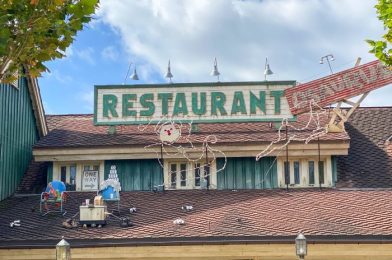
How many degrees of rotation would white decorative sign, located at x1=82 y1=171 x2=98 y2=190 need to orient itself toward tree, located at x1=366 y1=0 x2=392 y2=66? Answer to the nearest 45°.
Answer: approximately 45° to its left

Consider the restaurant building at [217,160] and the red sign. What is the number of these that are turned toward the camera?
2

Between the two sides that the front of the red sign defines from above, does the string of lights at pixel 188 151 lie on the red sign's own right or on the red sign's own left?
on the red sign's own right

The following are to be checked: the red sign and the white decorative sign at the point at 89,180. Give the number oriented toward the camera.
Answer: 2

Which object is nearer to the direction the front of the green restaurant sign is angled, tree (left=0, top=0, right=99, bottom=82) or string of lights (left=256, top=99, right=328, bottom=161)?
the tree
